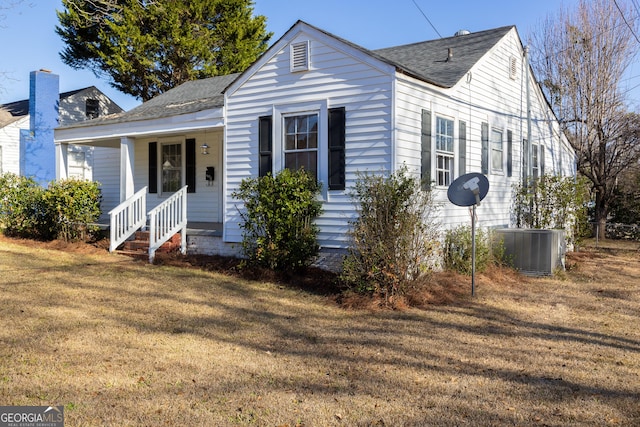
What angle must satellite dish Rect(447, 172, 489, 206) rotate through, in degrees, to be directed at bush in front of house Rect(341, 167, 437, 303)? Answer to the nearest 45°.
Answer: approximately 45° to its right

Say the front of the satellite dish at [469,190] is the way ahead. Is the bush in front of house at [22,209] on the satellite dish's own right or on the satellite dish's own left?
on the satellite dish's own right

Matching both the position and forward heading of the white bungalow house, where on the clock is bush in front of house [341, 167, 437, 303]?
The bush in front of house is roughly at 10 o'clock from the white bungalow house.

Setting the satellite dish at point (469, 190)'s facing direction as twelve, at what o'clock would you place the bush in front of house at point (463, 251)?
The bush in front of house is roughly at 6 o'clock from the satellite dish.

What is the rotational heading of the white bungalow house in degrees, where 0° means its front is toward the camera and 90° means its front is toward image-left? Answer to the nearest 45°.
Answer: approximately 45°

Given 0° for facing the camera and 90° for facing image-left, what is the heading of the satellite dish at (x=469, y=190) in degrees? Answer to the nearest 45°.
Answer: approximately 0°

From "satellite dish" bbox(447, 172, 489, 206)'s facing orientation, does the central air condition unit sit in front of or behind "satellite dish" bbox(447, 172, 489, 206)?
behind

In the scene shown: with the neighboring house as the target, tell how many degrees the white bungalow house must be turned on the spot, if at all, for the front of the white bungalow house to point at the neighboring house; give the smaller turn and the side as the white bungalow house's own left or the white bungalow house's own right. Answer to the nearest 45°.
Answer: approximately 90° to the white bungalow house's own right

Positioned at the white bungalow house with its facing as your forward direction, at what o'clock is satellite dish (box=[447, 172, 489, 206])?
The satellite dish is roughly at 9 o'clock from the white bungalow house.

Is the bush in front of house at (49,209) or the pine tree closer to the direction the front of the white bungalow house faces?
the bush in front of house
